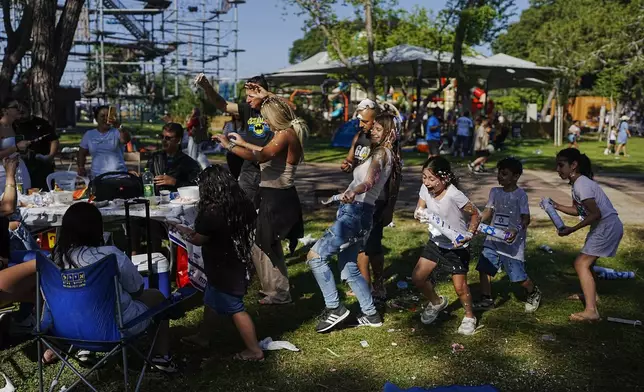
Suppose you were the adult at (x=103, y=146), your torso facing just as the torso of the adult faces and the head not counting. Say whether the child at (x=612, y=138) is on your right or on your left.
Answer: on your left

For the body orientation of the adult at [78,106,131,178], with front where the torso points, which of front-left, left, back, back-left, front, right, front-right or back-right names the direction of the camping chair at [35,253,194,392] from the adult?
front

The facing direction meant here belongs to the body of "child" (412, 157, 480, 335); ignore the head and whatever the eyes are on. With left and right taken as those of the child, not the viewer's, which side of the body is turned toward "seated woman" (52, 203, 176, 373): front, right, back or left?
front

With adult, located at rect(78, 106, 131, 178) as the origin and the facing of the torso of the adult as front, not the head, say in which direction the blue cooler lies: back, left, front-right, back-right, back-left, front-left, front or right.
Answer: front

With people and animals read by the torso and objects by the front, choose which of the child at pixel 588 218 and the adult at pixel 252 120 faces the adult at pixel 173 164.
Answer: the child

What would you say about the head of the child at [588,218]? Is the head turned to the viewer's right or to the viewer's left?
to the viewer's left

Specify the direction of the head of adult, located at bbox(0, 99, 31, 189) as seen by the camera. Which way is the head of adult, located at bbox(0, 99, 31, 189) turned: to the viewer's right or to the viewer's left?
to the viewer's right

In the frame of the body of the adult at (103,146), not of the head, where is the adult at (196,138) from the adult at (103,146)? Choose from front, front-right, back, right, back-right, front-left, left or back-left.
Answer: back-left

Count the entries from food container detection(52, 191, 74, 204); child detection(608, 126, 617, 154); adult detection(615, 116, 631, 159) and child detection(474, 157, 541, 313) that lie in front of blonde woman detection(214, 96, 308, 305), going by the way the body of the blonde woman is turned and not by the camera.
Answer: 1

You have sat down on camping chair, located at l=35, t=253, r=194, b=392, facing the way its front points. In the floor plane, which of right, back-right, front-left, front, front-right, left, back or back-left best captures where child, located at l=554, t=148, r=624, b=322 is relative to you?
front-right

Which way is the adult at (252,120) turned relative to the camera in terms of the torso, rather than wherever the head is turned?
toward the camera

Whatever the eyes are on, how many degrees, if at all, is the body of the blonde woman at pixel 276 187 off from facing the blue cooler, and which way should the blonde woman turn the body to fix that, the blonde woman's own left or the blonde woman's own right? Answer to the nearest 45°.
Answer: approximately 45° to the blonde woman's own left

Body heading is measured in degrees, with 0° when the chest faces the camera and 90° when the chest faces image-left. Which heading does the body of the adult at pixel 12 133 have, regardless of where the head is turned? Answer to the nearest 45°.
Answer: approximately 315°

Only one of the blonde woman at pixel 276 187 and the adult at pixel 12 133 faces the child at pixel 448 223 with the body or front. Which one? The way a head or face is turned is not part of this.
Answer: the adult

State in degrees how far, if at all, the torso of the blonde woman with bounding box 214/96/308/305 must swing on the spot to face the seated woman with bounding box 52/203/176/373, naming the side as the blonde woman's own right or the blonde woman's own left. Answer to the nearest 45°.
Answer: approximately 45° to the blonde woman's own left

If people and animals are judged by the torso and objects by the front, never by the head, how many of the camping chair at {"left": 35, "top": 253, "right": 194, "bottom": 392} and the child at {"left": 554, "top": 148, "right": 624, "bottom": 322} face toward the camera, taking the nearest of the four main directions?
0

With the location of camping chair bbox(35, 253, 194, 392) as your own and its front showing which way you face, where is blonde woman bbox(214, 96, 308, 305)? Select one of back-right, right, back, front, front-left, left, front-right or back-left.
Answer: front

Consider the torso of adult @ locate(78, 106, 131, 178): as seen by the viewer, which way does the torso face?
toward the camera
